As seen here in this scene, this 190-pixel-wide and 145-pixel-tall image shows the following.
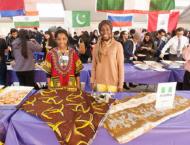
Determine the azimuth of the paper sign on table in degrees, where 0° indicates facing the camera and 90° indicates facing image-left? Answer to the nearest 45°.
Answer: approximately 0°

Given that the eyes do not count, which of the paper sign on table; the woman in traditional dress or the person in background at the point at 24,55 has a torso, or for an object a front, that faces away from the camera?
the person in background

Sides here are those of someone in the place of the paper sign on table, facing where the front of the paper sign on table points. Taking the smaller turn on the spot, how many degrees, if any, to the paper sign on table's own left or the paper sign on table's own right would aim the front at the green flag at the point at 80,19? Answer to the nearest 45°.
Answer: approximately 135° to the paper sign on table's own right

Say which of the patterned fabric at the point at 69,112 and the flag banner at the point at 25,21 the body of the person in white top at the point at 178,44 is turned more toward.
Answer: the patterned fabric

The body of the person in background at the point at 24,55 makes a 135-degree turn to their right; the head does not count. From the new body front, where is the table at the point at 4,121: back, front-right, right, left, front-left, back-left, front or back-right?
front-right

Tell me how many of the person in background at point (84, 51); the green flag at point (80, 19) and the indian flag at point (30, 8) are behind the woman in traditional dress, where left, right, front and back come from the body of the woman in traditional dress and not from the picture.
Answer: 3

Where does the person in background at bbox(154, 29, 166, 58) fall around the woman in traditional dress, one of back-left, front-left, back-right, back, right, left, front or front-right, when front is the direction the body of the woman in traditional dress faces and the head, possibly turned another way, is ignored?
back-left

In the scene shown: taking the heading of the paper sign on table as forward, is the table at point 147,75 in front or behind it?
behind

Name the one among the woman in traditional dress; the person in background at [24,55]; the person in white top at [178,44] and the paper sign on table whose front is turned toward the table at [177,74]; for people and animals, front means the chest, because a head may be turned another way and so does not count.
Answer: the person in white top
